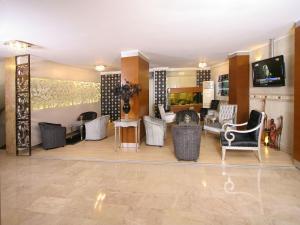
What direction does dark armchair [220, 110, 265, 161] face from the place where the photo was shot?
facing to the left of the viewer

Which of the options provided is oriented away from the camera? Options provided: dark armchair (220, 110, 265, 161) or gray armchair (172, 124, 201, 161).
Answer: the gray armchair

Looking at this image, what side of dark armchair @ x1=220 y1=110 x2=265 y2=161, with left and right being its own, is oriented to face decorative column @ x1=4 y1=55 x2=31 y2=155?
front

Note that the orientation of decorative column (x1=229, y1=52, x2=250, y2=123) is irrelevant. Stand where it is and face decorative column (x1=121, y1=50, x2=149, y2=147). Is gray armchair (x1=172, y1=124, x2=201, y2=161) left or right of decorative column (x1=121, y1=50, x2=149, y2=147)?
left

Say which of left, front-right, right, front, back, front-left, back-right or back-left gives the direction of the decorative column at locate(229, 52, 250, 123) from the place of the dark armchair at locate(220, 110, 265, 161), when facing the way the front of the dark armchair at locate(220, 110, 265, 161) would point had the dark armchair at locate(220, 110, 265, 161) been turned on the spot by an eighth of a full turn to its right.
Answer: front-right

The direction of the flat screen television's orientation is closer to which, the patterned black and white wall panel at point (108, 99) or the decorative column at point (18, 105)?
the decorative column

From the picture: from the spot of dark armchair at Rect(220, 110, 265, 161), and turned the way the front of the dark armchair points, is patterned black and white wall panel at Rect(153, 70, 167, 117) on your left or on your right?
on your right

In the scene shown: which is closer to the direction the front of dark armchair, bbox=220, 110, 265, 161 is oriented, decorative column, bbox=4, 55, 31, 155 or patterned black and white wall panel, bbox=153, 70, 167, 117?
the decorative column

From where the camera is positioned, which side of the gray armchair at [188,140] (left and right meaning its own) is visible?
back

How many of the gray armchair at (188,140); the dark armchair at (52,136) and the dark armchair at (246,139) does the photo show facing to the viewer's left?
1
